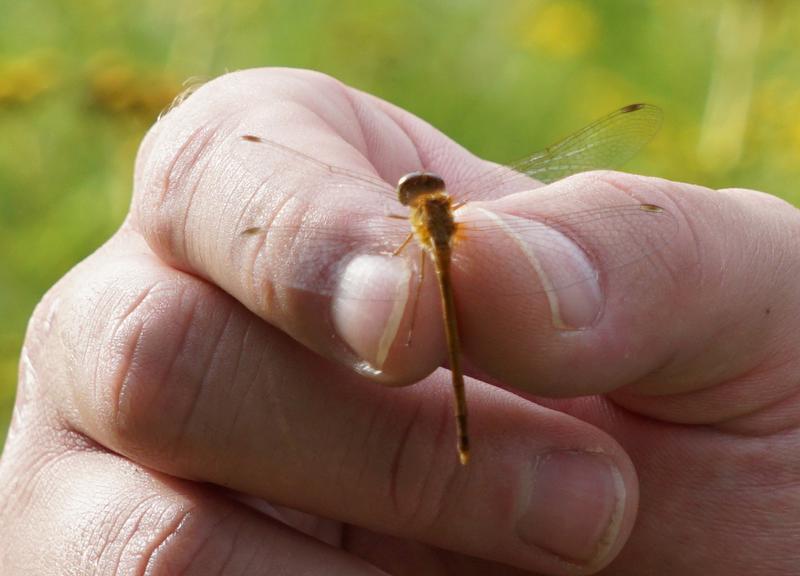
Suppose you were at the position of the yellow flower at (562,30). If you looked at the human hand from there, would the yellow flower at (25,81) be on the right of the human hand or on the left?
right

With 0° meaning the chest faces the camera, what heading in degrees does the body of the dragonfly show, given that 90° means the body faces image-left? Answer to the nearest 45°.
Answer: approximately 180°

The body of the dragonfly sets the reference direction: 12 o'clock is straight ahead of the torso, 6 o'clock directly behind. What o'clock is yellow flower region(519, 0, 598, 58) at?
The yellow flower is roughly at 12 o'clock from the dragonfly.

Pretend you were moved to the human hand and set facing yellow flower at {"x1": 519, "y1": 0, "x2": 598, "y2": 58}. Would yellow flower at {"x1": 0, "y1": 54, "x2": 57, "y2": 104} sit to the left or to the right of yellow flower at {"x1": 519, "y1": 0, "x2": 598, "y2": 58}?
left
